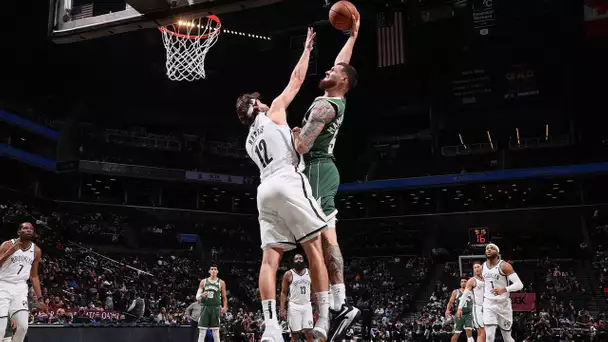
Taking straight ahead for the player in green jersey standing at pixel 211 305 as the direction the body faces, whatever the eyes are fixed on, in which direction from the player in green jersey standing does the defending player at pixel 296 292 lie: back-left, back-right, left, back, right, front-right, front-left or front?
front-left

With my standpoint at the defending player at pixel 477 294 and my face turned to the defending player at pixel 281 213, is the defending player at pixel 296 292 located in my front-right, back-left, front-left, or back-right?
front-right

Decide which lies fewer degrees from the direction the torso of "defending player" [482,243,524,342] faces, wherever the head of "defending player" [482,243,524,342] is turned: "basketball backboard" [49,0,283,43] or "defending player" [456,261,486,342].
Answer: the basketball backboard

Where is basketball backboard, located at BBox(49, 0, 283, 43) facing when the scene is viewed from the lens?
facing away from the viewer and to the right of the viewer

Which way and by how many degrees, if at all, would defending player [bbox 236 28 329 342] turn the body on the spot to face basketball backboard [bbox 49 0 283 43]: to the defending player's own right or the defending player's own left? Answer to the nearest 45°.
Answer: approximately 90° to the defending player's own left

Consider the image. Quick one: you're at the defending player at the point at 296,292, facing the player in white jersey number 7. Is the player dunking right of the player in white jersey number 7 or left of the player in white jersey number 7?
left

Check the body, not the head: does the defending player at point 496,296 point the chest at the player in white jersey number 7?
no

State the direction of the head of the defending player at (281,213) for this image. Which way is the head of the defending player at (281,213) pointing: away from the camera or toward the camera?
away from the camera

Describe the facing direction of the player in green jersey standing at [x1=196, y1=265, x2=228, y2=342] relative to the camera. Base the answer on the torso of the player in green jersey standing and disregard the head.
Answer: toward the camera

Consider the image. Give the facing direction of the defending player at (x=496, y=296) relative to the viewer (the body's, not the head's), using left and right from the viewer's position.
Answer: facing the viewer and to the left of the viewer

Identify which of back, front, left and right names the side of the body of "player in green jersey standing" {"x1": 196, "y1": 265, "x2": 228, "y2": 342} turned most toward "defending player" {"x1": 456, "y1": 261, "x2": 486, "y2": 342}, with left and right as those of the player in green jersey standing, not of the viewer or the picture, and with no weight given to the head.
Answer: left

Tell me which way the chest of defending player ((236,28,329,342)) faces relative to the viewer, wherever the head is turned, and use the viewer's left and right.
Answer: facing away from the viewer and to the right of the viewer

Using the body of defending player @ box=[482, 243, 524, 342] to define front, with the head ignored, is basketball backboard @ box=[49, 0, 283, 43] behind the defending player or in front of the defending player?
in front

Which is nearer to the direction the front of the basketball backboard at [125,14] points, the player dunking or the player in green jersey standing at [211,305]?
the player in green jersey standing

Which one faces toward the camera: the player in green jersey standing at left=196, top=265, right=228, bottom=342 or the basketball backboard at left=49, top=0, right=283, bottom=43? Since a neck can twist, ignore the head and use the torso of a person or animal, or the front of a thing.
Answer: the player in green jersey standing

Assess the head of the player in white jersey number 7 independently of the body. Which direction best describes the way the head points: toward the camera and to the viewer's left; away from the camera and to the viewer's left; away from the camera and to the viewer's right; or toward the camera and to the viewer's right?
toward the camera and to the viewer's right

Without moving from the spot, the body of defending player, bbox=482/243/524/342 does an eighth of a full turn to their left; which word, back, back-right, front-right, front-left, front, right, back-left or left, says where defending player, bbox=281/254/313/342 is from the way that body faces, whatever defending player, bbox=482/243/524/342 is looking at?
right

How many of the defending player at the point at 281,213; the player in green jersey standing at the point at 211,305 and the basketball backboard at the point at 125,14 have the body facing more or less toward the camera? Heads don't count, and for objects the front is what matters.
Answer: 1

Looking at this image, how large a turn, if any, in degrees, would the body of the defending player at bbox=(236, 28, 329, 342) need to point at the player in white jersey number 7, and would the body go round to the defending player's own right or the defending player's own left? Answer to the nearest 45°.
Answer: approximately 90° to the defending player's own left
